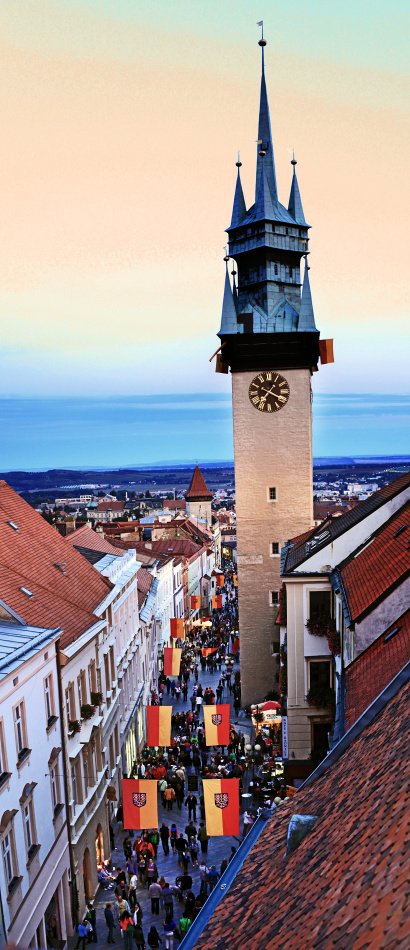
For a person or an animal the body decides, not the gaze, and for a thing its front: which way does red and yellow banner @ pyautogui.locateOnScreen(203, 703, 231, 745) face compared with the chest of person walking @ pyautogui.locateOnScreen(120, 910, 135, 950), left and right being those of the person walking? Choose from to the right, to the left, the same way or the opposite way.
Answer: the opposite way

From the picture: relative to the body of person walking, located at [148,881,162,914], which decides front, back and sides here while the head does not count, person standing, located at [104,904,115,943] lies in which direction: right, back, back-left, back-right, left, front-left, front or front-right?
back-left

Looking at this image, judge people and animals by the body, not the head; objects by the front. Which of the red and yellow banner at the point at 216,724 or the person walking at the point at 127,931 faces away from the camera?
the person walking

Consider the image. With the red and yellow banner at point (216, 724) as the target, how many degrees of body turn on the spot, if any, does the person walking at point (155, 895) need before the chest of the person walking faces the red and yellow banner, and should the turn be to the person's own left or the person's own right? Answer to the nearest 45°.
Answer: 0° — they already face it

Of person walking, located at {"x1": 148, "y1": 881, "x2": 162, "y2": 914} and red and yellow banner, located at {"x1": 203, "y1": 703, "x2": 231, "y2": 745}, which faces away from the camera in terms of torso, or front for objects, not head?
the person walking

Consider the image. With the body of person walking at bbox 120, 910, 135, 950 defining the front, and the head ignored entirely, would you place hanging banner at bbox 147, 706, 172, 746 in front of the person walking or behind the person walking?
in front

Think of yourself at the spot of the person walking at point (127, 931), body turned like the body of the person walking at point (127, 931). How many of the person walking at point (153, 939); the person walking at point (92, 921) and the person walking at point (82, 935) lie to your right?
1

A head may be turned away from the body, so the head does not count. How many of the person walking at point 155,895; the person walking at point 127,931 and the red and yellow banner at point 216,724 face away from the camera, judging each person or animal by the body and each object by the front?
2

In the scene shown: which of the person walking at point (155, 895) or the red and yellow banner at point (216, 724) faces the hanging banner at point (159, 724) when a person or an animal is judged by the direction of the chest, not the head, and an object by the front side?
the person walking

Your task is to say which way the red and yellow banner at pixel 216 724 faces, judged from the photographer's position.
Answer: facing the viewer

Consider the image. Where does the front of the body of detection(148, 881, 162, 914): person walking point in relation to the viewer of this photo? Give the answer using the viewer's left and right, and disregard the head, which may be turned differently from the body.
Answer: facing away from the viewer

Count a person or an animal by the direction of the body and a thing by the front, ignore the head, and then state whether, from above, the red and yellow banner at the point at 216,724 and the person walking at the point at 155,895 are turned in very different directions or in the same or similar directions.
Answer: very different directions

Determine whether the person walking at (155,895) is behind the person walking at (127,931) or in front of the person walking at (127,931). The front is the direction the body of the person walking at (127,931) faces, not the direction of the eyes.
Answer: in front

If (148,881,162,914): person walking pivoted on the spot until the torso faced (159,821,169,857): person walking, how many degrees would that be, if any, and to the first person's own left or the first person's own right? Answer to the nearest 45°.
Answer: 0° — they already face them

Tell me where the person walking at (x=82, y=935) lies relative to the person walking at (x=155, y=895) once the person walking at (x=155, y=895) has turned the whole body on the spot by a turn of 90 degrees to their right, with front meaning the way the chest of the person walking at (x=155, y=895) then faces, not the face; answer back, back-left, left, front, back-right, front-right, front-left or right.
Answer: back-right

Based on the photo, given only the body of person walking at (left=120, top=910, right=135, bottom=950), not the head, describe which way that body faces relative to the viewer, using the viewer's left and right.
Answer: facing away from the viewer
